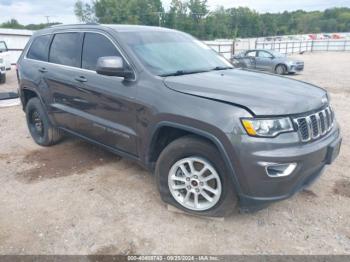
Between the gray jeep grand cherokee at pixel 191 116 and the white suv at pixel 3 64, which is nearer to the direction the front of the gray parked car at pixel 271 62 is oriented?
the gray jeep grand cherokee

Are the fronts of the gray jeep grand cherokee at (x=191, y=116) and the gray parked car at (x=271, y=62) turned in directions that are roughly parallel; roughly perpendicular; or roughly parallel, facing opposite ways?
roughly parallel

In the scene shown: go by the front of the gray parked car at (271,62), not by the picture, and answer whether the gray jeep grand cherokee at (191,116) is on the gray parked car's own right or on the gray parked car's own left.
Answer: on the gray parked car's own right

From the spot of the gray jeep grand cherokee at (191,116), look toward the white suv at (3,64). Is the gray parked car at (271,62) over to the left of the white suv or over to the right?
right

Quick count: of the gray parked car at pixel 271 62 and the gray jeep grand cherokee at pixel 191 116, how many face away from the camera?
0

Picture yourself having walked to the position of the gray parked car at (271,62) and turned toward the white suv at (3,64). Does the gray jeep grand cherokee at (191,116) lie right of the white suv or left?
left

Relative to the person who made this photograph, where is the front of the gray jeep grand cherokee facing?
facing the viewer and to the right of the viewer

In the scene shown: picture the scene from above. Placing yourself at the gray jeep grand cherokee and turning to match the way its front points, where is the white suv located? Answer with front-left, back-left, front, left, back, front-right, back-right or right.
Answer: back

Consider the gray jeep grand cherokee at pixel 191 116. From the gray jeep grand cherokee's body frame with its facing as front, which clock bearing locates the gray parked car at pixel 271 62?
The gray parked car is roughly at 8 o'clock from the gray jeep grand cherokee.
